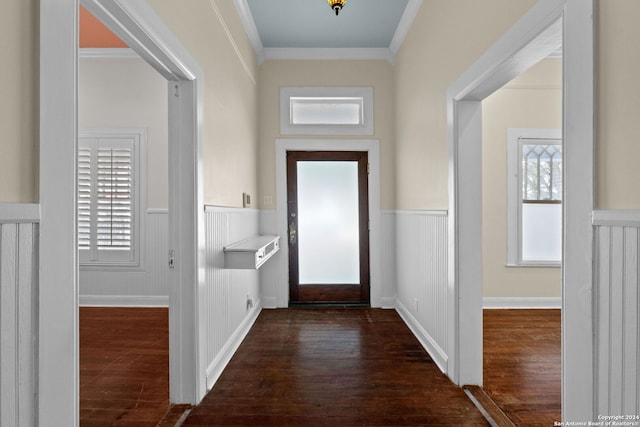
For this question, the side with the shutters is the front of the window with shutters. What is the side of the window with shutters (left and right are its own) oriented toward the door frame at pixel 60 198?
front

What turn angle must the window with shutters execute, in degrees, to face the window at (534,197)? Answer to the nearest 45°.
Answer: approximately 45° to its left

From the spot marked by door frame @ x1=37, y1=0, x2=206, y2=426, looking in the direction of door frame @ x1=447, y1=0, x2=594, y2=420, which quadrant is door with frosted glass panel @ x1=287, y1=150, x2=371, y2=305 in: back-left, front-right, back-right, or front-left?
front-left

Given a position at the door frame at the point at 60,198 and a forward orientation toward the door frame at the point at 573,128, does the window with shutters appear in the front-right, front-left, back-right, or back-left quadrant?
back-left

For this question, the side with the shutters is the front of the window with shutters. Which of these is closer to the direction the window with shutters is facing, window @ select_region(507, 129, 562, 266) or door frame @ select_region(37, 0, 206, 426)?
the door frame

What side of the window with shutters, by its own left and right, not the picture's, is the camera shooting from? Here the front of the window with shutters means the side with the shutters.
front

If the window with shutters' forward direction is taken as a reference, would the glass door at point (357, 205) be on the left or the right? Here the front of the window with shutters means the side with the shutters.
on its left

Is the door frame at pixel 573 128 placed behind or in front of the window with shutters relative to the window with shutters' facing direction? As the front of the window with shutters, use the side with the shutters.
in front
